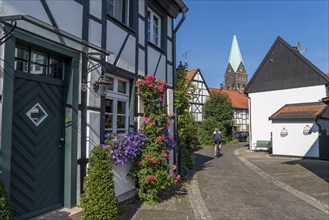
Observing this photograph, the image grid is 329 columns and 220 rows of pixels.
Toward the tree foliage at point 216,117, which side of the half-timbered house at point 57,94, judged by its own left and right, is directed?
left

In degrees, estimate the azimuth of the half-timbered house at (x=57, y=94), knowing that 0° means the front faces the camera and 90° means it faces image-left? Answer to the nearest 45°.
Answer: approximately 315°

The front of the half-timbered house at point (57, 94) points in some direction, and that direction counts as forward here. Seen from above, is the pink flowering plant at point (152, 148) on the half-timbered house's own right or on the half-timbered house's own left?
on the half-timbered house's own left

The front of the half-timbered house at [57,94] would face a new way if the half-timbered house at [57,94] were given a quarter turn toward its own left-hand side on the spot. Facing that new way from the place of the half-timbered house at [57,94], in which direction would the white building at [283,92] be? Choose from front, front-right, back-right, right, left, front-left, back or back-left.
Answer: front

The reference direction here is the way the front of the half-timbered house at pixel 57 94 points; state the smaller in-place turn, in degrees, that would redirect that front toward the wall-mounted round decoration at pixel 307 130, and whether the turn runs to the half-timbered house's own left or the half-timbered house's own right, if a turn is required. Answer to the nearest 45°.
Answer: approximately 90° to the half-timbered house's own left

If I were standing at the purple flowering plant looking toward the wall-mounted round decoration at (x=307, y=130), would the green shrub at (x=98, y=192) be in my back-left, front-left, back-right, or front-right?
back-right
